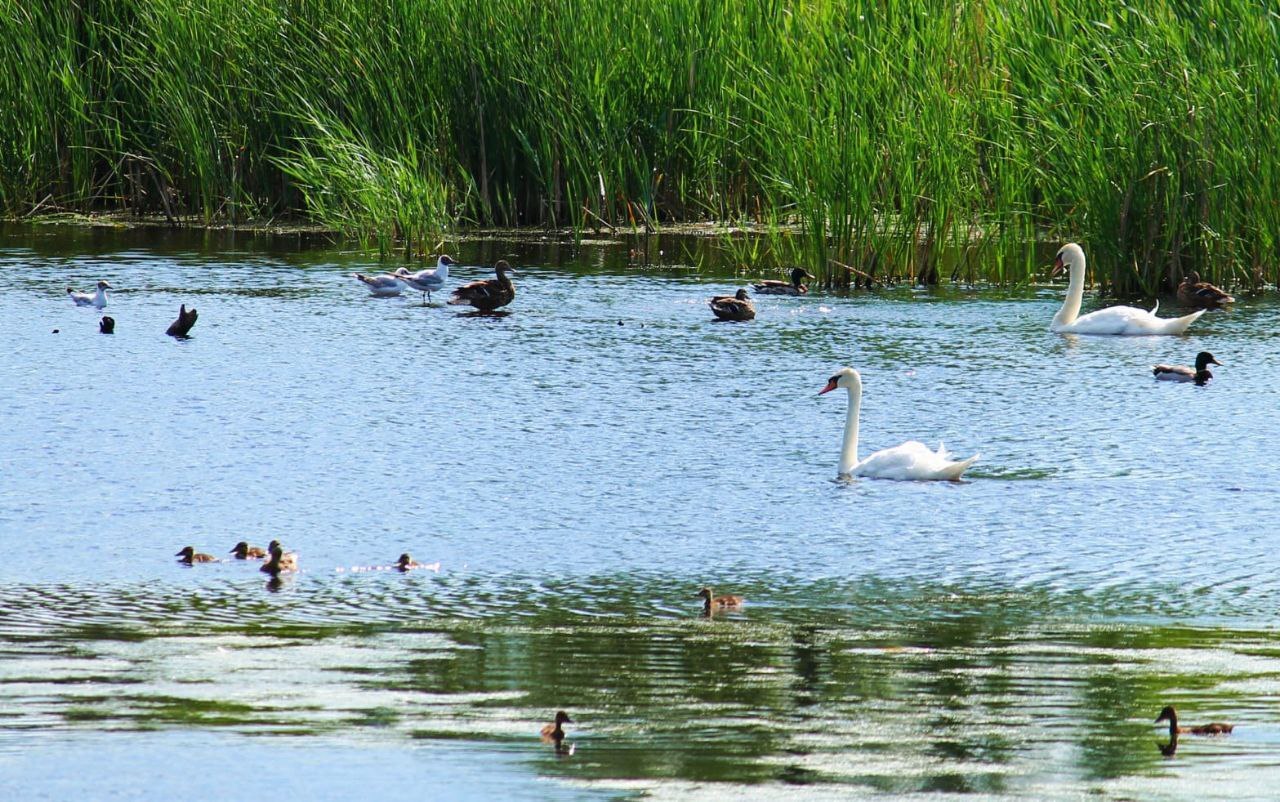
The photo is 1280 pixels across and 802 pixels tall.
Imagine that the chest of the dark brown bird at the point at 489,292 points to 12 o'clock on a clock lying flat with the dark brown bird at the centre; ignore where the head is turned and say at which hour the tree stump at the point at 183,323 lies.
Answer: The tree stump is roughly at 5 o'clock from the dark brown bird.

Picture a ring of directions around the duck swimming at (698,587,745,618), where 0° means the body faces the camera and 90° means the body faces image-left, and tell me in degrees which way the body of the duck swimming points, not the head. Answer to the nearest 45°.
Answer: approximately 90°

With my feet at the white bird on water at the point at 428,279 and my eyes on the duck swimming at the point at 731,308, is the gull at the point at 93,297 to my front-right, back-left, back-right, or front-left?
back-right

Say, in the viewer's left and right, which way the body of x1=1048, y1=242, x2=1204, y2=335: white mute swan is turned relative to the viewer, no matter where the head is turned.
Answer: facing to the left of the viewer

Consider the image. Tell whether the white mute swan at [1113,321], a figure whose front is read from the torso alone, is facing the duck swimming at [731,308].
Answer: yes

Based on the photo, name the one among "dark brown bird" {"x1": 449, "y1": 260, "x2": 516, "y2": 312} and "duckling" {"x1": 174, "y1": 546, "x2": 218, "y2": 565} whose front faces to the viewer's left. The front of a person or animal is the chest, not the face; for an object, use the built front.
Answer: the duckling

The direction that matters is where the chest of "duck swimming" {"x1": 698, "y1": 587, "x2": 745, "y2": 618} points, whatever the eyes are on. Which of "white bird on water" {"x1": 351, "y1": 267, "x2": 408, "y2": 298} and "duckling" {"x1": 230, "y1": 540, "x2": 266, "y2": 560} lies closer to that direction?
the duckling

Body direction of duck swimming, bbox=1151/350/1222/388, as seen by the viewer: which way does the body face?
to the viewer's right

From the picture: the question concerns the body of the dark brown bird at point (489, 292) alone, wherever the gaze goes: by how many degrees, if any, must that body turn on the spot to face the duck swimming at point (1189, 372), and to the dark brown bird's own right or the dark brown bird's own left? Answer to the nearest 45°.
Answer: approximately 45° to the dark brown bird's own right

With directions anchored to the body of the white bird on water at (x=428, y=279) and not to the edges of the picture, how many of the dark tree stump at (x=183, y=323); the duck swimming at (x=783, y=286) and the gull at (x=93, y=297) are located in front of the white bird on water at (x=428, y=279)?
1

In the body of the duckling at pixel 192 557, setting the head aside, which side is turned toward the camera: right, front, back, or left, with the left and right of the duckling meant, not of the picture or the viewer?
left
